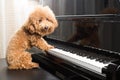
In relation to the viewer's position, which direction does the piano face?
facing the viewer and to the left of the viewer

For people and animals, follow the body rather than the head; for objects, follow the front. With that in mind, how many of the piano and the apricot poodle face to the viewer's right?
1

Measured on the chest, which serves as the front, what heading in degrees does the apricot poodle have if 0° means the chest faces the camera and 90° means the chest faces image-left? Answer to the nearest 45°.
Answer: approximately 270°

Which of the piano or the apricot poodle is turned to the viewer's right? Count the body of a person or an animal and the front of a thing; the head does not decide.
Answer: the apricot poodle
